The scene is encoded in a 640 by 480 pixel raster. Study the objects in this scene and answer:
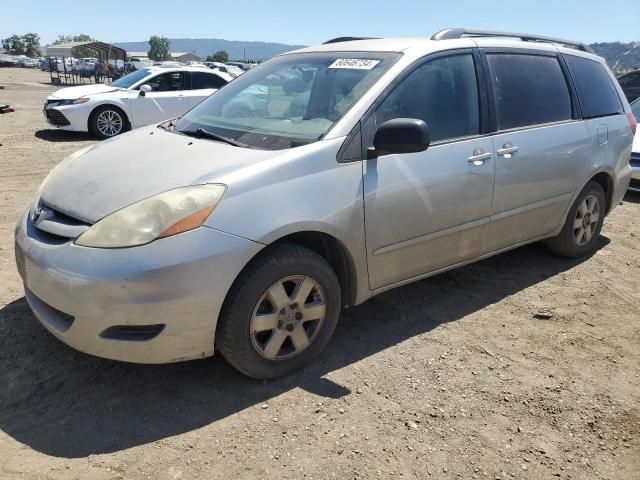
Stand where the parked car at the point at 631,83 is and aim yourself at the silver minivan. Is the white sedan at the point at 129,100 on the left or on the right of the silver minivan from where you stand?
right

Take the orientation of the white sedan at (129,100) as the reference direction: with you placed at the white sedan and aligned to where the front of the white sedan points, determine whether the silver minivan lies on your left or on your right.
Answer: on your left

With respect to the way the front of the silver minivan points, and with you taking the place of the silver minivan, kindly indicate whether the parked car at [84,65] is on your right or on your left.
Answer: on your right

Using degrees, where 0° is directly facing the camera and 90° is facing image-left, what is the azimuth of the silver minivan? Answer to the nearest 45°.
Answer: approximately 45°

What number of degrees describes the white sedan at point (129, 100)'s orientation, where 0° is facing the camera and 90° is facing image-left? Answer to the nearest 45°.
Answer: approximately 45°
